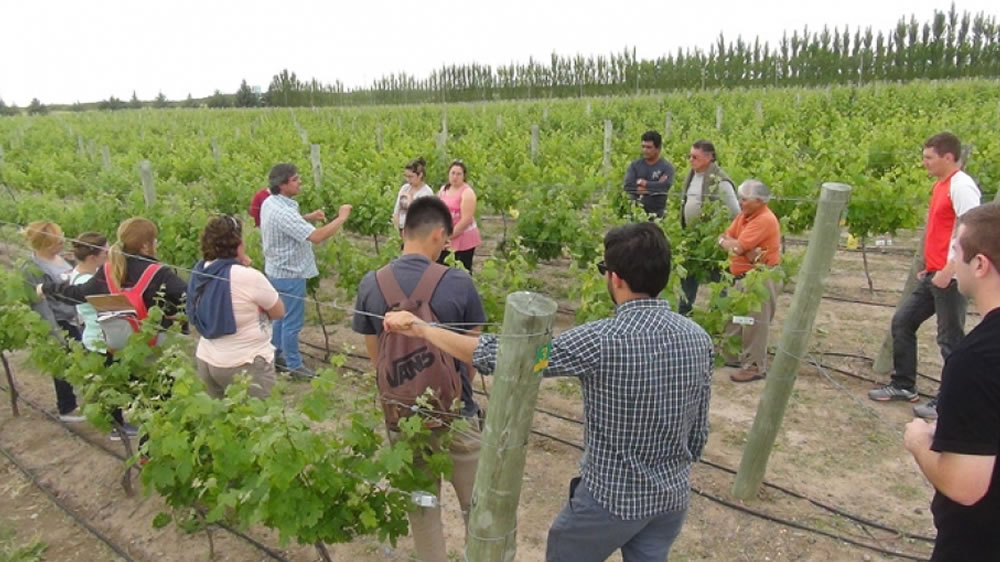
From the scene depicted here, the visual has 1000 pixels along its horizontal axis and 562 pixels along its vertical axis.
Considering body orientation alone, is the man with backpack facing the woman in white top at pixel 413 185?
yes

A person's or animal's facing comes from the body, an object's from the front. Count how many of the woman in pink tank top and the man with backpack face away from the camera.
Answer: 1

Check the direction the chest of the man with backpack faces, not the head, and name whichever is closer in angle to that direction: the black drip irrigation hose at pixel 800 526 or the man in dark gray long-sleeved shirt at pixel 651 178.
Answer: the man in dark gray long-sleeved shirt

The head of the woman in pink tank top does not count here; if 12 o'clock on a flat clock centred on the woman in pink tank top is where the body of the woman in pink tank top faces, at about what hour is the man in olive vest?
The man in olive vest is roughly at 8 o'clock from the woman in pink tank top.

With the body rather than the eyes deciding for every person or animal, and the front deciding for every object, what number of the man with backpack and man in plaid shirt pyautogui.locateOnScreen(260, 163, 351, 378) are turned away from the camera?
1

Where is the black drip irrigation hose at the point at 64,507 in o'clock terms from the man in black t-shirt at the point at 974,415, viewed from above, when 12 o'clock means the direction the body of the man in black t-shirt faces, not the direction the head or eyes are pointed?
The black drip irrigation hose is roughly at 12 o'clock from the man in black t-shirt.

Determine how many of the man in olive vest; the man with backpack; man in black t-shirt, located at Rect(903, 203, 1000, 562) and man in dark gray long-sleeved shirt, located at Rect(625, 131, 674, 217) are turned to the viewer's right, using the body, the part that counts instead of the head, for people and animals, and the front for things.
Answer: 0

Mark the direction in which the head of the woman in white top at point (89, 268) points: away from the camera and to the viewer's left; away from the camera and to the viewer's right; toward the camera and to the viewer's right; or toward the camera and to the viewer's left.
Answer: away from the camera and to the viewer's right

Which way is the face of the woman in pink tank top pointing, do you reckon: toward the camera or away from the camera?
toward the camera

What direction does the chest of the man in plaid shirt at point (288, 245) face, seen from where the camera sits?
to the viewer's right

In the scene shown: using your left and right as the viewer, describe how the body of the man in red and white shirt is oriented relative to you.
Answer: facing to the left of the viewer

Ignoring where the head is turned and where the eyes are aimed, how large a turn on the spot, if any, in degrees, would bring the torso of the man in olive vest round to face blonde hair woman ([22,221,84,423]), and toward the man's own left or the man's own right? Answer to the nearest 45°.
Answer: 0° — they already face them

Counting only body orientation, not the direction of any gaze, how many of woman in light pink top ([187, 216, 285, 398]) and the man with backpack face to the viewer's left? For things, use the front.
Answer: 0

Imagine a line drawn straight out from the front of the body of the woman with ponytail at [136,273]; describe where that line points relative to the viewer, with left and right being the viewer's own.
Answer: facing away from the viewer and to the right of the viewer

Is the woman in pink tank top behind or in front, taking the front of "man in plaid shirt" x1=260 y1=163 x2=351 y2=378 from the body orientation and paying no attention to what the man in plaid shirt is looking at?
in front

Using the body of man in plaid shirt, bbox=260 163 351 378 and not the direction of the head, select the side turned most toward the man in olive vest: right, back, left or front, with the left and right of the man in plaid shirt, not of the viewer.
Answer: front

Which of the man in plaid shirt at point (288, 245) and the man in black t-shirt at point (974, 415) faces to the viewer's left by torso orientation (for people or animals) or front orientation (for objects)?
the man in black t-shirt

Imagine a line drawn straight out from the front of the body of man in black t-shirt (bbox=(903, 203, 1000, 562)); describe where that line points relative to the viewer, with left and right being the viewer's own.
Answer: facing to the left of the viewer

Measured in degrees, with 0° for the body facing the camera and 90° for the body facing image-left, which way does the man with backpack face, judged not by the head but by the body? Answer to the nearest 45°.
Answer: approximately 180°

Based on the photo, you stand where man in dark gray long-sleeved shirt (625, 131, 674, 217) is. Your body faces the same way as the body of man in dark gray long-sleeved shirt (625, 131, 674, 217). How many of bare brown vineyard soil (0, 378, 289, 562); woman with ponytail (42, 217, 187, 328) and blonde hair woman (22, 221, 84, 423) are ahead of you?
3

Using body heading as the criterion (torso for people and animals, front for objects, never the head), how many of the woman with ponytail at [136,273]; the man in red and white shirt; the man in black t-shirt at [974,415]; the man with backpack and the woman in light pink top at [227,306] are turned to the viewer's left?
2
